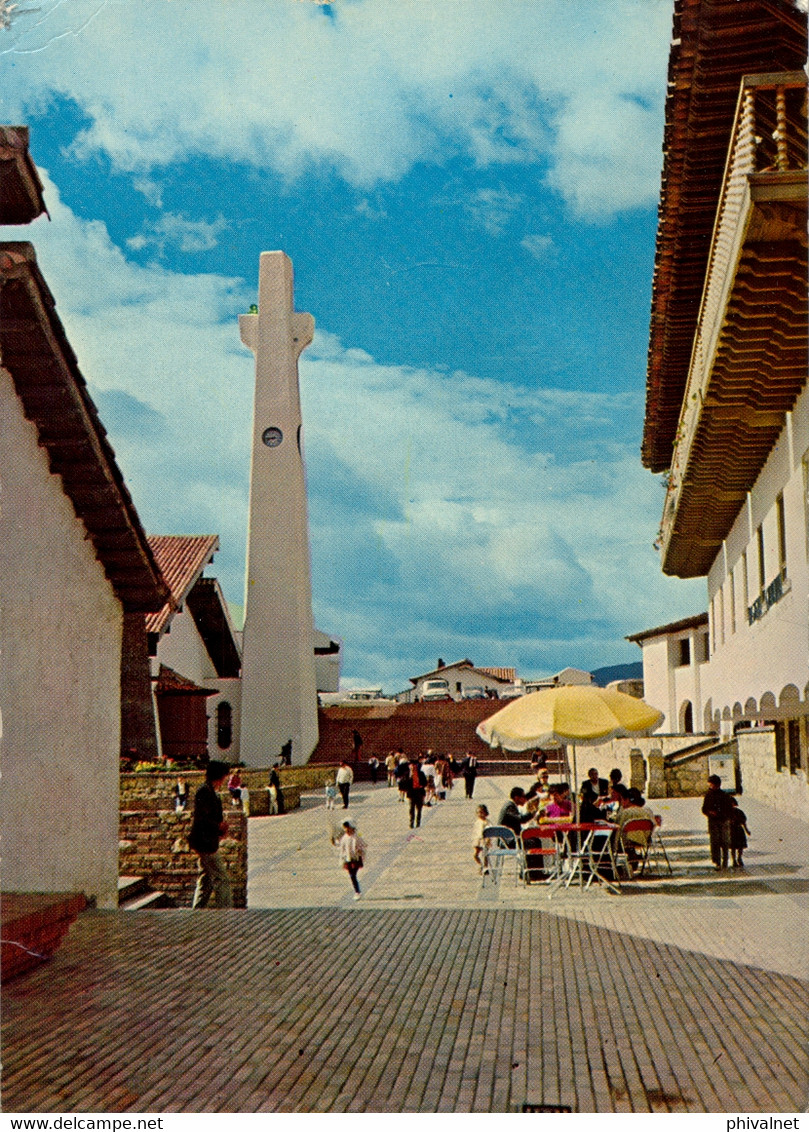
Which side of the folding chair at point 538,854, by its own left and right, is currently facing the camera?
back

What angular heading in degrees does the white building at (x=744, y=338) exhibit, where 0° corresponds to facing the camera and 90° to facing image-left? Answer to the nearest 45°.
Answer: approximately 90°

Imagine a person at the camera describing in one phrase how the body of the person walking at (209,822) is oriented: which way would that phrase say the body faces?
to the viewer's right

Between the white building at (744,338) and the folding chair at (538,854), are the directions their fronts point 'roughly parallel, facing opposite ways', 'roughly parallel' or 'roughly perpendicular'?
roughly perpendicular

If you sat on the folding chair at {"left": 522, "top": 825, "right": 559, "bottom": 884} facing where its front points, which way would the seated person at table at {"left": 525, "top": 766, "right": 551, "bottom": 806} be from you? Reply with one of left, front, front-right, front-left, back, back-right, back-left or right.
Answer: front
